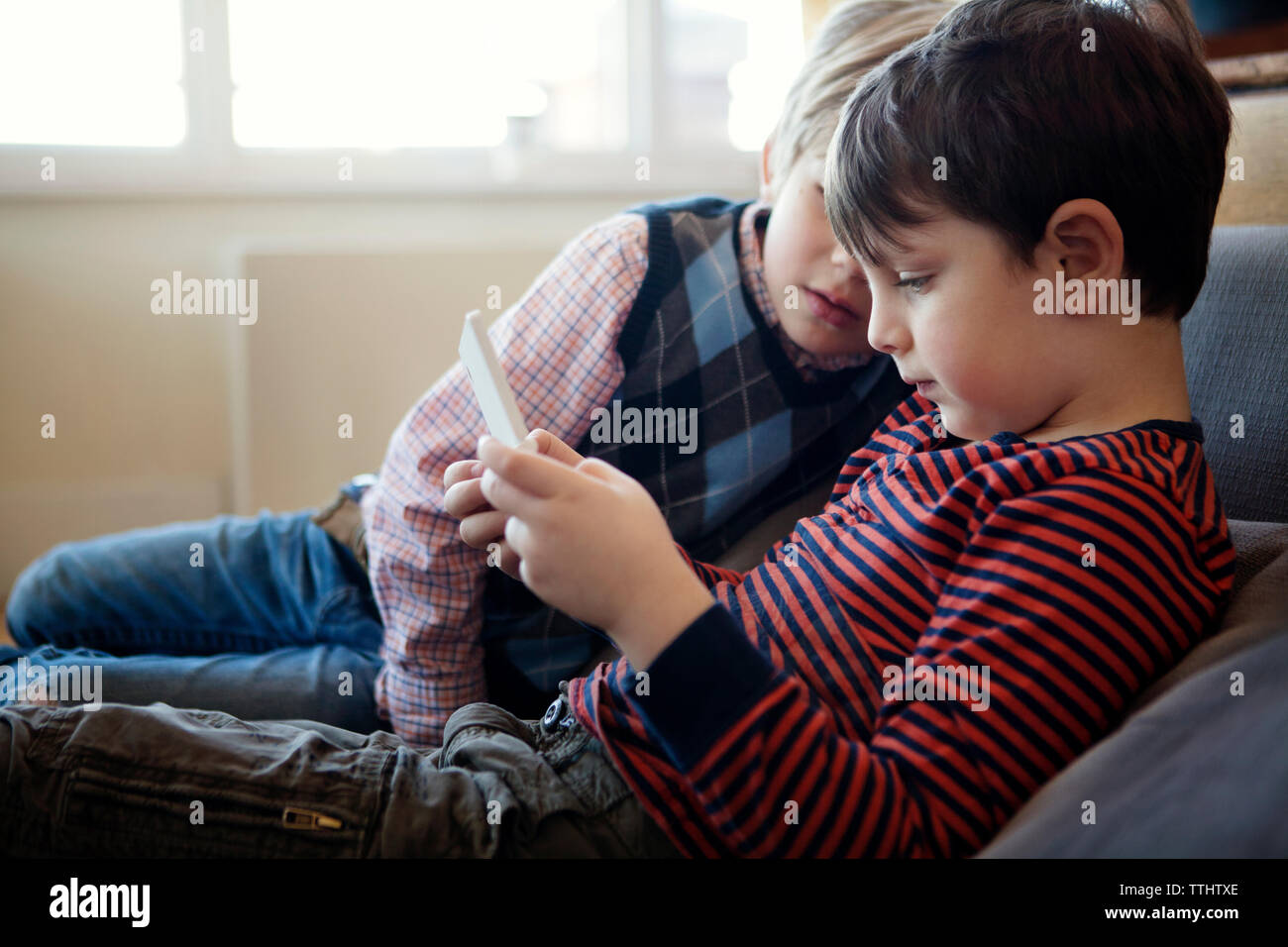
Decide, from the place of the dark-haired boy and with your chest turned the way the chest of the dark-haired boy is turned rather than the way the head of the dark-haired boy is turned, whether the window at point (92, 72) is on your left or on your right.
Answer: on your right

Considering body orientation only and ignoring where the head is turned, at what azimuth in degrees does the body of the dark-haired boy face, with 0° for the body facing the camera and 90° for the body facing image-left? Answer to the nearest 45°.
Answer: approximately 90°

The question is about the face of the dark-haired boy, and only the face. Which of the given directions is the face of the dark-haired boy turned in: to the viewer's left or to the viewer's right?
to the viewer's left

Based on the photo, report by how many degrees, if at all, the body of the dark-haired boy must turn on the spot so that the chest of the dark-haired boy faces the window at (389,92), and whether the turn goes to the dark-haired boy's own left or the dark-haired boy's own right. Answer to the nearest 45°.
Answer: approximately 90° to the dark-haired boy's own right
